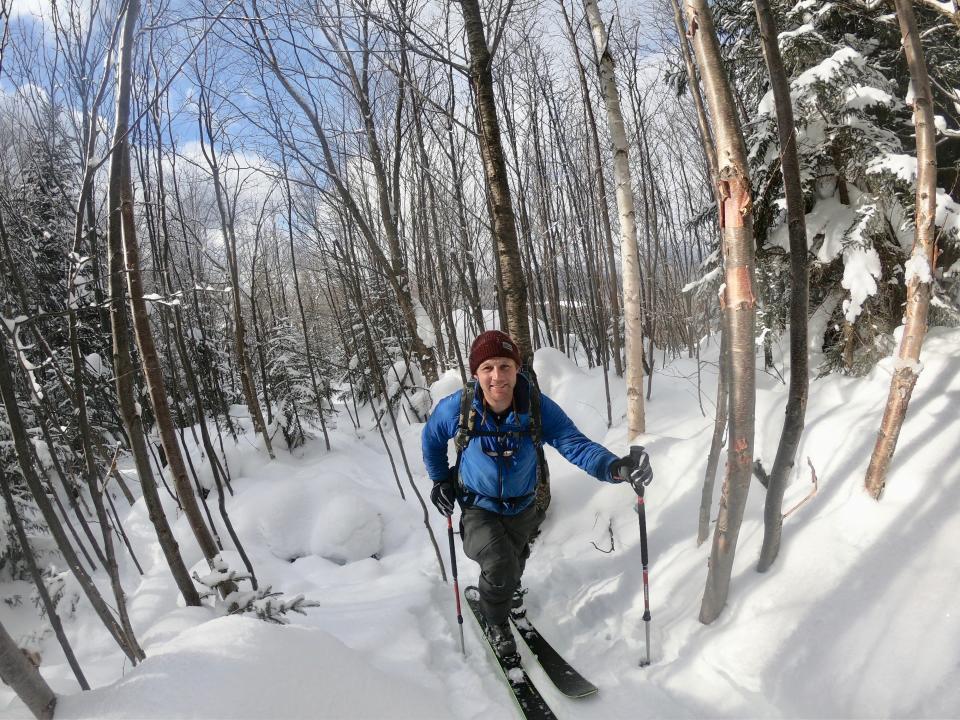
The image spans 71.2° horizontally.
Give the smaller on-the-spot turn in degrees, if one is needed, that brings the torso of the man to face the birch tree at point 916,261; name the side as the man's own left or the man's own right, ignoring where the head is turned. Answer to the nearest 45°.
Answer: approximately 90° to the man's own left

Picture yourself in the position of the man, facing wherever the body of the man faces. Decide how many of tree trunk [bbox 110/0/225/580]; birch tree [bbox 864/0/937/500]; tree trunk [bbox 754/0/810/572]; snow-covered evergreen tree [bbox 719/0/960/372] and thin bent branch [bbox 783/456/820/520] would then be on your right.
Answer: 1

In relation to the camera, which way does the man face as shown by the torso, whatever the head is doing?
toward the camera

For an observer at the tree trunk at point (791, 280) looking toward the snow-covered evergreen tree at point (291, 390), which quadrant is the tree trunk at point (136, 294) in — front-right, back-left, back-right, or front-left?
front-left

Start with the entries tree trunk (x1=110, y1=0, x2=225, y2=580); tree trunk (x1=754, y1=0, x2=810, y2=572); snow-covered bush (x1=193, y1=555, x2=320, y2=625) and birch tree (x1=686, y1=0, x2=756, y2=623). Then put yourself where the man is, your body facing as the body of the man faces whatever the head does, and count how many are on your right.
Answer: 2

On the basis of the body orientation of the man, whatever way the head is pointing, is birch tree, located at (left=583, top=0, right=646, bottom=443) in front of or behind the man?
behind

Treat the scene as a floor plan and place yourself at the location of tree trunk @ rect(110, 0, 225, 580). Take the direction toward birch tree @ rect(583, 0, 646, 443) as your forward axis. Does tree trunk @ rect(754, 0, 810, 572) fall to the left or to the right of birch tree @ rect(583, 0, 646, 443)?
right

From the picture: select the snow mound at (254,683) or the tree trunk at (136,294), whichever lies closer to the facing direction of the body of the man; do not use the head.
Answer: the snow mound

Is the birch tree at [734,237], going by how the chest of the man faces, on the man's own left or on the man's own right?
on the man's own left

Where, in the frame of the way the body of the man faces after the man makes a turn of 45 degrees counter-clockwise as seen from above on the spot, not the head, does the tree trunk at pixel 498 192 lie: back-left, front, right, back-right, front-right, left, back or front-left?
back-left

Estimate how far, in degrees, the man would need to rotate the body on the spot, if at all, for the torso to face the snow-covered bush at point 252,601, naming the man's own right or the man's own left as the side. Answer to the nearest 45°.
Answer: approximately 90° to the man's own right

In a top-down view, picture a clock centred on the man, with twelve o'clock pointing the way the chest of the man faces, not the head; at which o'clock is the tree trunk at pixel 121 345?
The tree trunk is roughly at 3 o'clock from the man.

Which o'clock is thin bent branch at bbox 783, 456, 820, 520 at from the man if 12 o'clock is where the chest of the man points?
The thin bent branch is roughly at 9 o'clock from the man.
